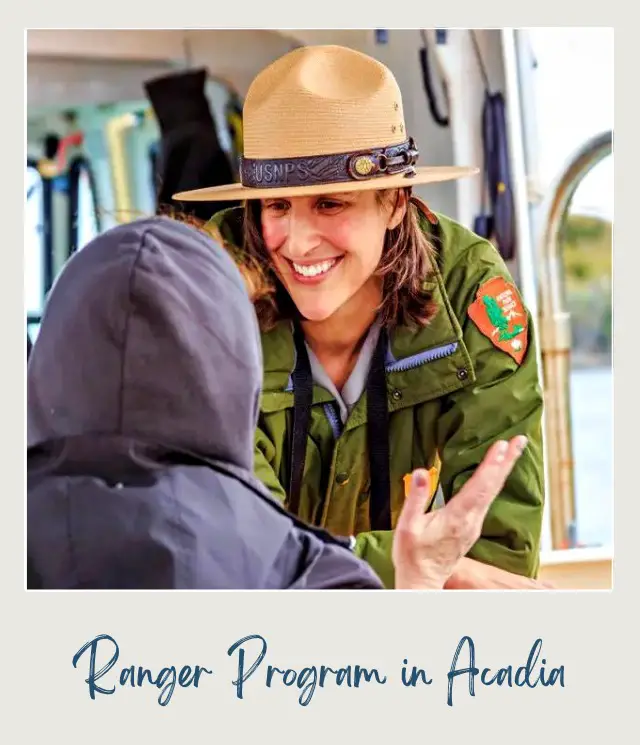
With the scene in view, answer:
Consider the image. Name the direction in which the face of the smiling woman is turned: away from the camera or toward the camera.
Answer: toward the camera

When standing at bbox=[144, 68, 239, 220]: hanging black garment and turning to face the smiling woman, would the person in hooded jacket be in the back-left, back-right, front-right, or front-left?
front-right

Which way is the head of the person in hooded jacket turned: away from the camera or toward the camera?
away from the camera

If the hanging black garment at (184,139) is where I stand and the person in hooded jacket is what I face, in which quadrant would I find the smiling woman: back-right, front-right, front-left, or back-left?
front-left

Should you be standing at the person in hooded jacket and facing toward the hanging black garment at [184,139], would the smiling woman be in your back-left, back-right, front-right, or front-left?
front-right

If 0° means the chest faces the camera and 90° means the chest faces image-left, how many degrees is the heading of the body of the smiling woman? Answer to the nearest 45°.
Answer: approximately 45°

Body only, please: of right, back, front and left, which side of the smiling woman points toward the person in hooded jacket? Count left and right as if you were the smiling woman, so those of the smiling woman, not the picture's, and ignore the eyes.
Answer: front
